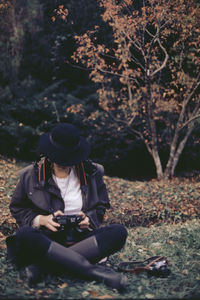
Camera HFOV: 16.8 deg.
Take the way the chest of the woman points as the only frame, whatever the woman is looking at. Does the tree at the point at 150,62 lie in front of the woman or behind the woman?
behind

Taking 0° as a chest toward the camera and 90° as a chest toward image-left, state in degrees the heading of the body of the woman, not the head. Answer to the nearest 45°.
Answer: approximately 0°

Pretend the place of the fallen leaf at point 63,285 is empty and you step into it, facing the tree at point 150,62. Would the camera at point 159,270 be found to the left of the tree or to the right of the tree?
right
